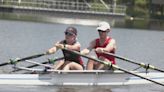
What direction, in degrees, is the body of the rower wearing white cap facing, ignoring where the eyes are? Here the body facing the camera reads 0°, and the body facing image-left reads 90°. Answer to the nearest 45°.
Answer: approximately 45°
